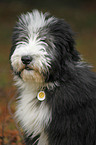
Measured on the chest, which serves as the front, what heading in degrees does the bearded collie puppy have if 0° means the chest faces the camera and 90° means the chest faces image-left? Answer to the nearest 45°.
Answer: approximately 45°
